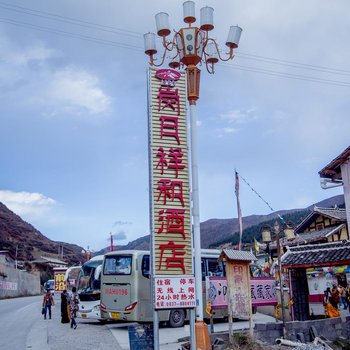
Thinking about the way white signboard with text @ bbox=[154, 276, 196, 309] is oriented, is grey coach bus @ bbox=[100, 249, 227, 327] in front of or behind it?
behind

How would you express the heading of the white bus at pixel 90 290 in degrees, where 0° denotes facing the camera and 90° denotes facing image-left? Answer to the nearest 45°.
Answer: approximately 45°

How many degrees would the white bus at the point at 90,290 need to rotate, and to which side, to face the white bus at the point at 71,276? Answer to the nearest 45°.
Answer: approximately 135° to its right

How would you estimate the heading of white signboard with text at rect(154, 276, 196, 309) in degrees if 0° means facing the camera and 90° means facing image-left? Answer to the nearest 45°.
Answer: approximately 0°

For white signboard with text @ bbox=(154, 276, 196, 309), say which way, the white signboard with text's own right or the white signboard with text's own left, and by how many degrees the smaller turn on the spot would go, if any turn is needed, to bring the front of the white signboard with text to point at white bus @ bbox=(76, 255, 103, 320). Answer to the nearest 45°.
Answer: approximately 180°

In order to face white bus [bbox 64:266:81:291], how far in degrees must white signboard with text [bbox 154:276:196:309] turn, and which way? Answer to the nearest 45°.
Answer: approximately 180°

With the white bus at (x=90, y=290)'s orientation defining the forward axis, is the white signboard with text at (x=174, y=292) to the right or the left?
on its left
